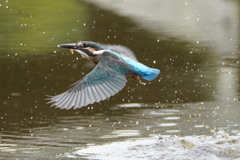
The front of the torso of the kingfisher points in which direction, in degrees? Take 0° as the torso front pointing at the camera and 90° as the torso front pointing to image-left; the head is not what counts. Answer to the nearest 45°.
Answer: approximately 90°
